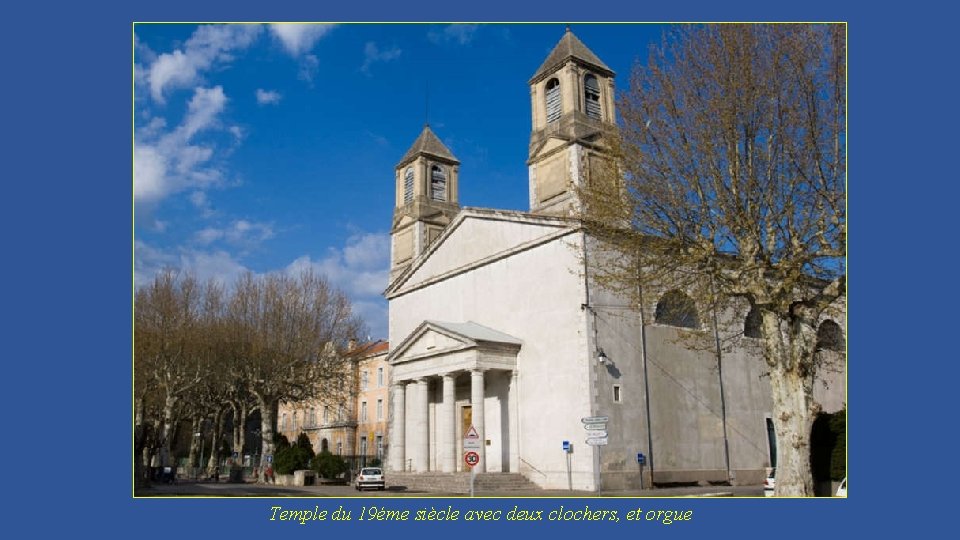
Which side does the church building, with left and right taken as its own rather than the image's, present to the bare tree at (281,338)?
right

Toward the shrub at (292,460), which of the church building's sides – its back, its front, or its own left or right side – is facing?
front

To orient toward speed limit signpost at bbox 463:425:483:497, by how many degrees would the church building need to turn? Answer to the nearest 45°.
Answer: approximately 45° to its left

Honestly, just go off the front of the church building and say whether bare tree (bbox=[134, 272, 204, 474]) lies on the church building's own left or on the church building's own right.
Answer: on the church building's own right

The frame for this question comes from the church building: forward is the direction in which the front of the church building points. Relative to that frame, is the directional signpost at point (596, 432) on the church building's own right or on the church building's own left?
on the church building's own left

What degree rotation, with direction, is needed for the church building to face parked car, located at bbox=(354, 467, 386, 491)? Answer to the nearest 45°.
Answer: approximately 45° to its right

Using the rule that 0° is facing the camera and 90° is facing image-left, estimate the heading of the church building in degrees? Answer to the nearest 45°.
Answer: approximately 45°

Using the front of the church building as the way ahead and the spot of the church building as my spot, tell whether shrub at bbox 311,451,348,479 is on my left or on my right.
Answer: on my right

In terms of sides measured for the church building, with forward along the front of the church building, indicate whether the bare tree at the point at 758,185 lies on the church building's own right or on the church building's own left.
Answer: on the church building's own left
